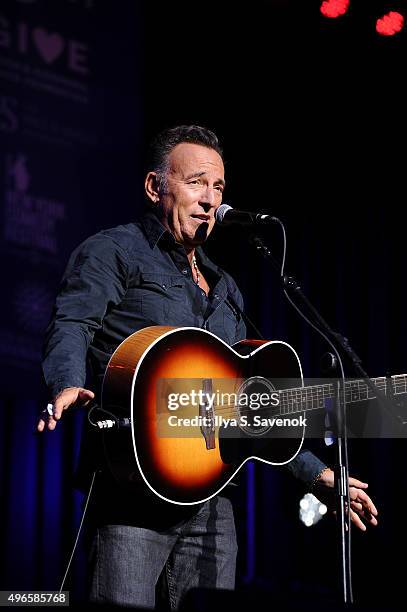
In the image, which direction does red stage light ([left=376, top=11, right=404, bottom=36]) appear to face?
toward the camera

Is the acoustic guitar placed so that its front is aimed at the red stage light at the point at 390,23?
no

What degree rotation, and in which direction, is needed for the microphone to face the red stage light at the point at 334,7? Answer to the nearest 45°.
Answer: approximately 90° to its right

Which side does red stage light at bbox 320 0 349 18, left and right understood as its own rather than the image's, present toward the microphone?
front

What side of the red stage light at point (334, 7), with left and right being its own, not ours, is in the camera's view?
front

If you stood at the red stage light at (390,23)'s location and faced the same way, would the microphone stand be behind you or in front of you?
in front

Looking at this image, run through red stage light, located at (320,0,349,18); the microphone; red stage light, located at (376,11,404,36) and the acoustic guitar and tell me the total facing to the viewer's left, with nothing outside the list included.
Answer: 1

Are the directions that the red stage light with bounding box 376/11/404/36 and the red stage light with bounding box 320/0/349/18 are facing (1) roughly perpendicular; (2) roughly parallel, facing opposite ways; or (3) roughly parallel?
roughly parallel

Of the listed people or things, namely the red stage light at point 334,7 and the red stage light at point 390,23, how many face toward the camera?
2

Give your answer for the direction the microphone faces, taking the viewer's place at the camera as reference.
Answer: facing to the left of the viewer

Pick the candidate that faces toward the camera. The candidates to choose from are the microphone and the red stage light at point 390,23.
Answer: the red stage light

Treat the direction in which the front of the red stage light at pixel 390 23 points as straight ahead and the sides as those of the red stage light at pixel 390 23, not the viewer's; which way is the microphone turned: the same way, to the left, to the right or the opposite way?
to the right

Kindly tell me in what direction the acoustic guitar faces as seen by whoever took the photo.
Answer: facing the viewer and to the right of the viewer

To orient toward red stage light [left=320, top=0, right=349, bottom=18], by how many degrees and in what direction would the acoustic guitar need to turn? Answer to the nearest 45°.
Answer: approximately 135° to its left
